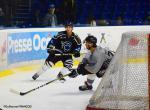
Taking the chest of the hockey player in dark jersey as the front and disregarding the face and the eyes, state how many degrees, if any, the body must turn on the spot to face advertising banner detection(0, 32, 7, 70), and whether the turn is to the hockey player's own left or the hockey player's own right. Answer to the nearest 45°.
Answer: approximately 135° to the hockey player's own right

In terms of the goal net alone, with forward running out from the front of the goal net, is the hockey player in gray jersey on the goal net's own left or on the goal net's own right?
on the goal net's own left

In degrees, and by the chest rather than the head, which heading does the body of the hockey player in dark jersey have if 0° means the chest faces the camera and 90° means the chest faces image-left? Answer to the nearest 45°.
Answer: approximately 0°

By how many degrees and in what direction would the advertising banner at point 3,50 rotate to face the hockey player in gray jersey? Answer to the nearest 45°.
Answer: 0° — it already faces them

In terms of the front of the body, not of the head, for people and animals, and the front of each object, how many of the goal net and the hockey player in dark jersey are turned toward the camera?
1

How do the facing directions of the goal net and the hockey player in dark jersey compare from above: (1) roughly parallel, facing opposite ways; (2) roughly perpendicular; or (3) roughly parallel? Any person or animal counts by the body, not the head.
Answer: roughly perpendicular
